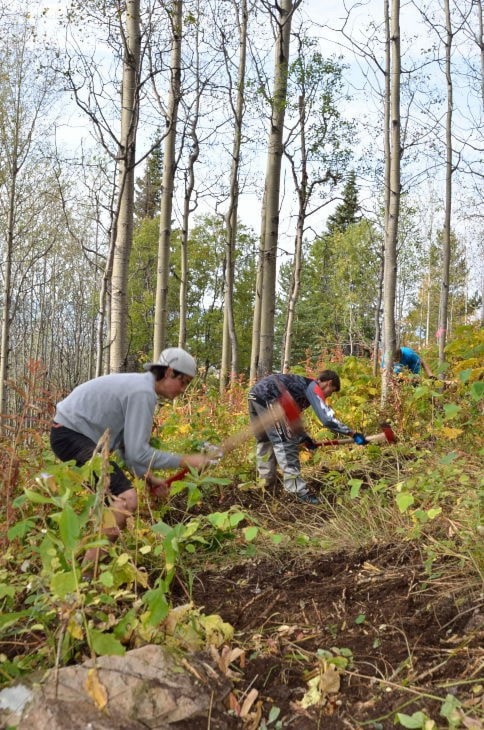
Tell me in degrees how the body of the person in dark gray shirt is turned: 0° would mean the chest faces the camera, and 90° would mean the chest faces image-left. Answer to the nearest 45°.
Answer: approximately 270°

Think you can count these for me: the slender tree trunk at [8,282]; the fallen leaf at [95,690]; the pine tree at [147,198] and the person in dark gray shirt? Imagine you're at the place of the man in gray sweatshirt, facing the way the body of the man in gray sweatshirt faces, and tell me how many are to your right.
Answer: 1

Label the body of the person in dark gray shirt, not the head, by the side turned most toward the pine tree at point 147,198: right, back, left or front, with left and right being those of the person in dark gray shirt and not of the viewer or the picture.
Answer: left

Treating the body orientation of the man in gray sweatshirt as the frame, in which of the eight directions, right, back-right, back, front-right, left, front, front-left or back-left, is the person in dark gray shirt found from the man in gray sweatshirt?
front-left

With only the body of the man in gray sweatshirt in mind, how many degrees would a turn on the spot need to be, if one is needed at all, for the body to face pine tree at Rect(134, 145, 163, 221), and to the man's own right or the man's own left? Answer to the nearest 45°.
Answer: approximately 90° to the man's own left

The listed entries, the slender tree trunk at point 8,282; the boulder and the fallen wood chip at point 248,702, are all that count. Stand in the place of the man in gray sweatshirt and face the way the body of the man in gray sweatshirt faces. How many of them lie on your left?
1

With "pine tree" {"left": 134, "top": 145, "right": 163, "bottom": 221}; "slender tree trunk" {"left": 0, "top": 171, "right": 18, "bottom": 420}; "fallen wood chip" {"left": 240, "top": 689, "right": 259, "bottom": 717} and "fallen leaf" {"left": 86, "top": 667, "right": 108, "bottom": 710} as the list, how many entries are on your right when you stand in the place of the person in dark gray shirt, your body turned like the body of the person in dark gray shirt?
2

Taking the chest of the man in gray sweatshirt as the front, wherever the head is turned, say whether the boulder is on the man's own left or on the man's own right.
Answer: on the man's own right

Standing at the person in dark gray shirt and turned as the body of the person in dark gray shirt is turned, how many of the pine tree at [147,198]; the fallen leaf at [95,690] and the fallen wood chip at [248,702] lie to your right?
2

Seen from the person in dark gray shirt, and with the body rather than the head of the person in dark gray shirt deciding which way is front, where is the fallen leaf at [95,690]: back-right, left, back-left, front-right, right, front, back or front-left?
right

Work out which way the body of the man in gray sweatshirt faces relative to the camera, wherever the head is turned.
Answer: to the viewer's right

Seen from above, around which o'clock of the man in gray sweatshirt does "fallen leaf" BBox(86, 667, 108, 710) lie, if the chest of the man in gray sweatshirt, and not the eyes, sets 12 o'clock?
The fallen leaf is roughly at 3 o'clock from the man in gray sweatshirt.
